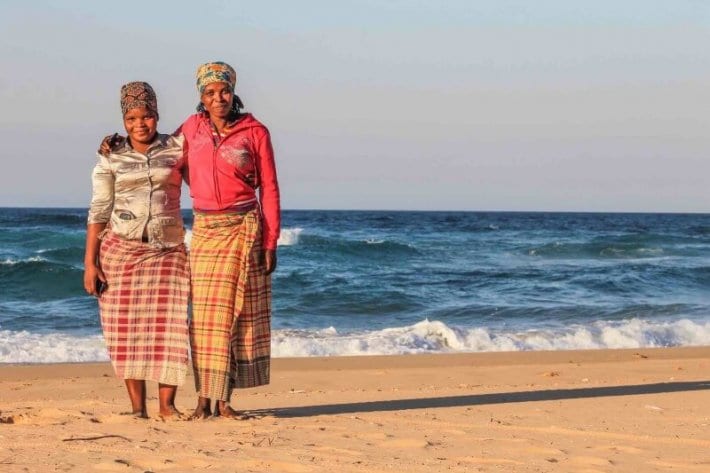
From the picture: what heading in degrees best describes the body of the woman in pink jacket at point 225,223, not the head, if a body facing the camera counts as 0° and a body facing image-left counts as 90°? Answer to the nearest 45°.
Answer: approximately 0°
